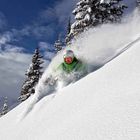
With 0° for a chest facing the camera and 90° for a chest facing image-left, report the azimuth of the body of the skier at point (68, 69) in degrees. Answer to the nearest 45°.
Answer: approximately 0°

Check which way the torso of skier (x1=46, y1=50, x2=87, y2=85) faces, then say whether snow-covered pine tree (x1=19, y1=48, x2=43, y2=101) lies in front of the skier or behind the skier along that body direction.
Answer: behind
